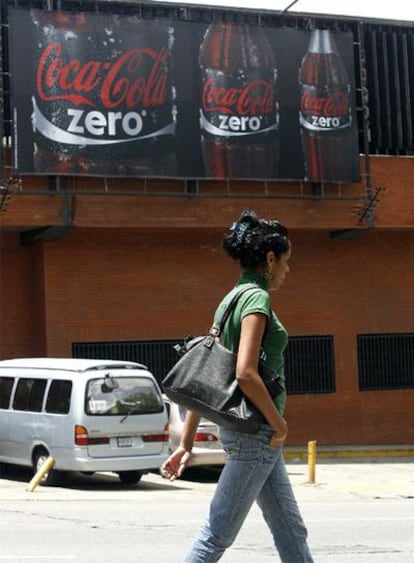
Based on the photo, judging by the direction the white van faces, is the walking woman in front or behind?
behind

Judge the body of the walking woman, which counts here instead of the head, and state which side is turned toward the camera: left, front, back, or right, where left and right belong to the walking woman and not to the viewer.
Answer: right

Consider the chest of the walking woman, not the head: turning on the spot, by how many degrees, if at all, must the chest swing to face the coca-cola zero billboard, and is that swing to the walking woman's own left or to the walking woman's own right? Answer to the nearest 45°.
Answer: approximately 90° to the walking woman's own left

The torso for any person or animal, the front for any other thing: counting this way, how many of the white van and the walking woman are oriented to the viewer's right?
1

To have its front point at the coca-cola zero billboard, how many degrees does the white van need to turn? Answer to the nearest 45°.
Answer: approximately 45° to its right

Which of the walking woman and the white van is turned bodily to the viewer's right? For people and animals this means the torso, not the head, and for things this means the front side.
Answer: the walking woman

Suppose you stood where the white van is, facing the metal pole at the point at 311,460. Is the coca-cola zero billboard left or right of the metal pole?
left

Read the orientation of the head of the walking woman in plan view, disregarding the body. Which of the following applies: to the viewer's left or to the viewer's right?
to the viewer's right

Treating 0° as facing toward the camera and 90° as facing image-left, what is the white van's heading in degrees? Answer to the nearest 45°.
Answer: approximately 135°

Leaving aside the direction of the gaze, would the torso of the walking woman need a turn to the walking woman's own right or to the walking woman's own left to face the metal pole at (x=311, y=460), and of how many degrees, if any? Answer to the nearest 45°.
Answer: approximately 90° to the walking woman's own left

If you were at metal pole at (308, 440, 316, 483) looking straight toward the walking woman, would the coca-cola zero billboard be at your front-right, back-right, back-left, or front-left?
back-right
